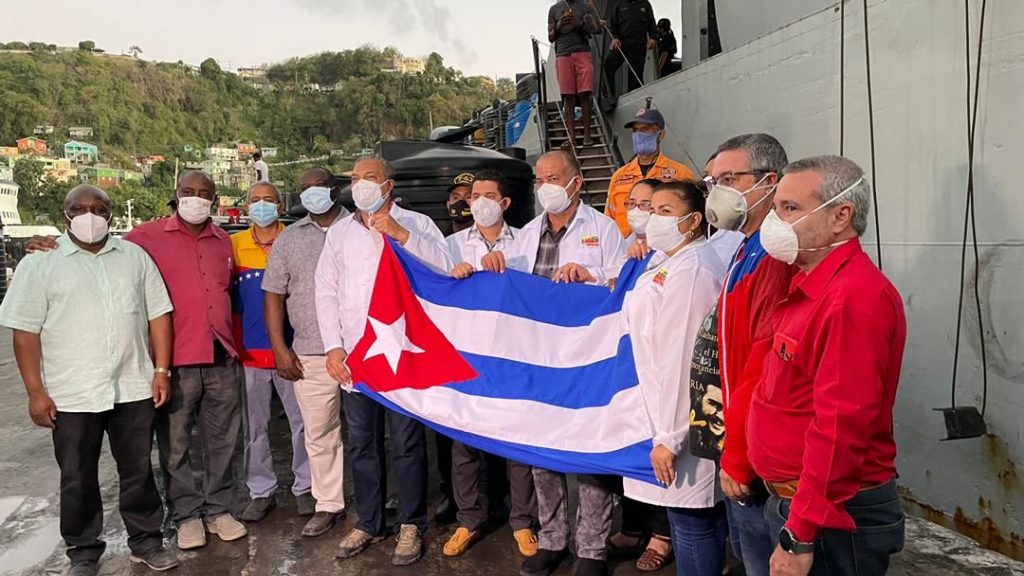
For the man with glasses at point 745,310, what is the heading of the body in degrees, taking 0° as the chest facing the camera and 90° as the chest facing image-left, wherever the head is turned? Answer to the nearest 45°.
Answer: approximately 45°

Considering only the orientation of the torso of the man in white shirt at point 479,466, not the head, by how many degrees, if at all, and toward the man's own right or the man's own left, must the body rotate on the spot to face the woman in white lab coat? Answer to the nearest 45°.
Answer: approximately 45° to the man's own left

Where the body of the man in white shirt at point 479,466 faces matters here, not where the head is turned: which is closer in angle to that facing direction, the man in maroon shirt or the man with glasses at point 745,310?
the man with glasses

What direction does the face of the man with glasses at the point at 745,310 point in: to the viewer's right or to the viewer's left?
to the viewer's left

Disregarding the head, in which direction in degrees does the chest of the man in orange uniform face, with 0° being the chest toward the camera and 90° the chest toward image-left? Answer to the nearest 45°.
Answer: approximately 0°
